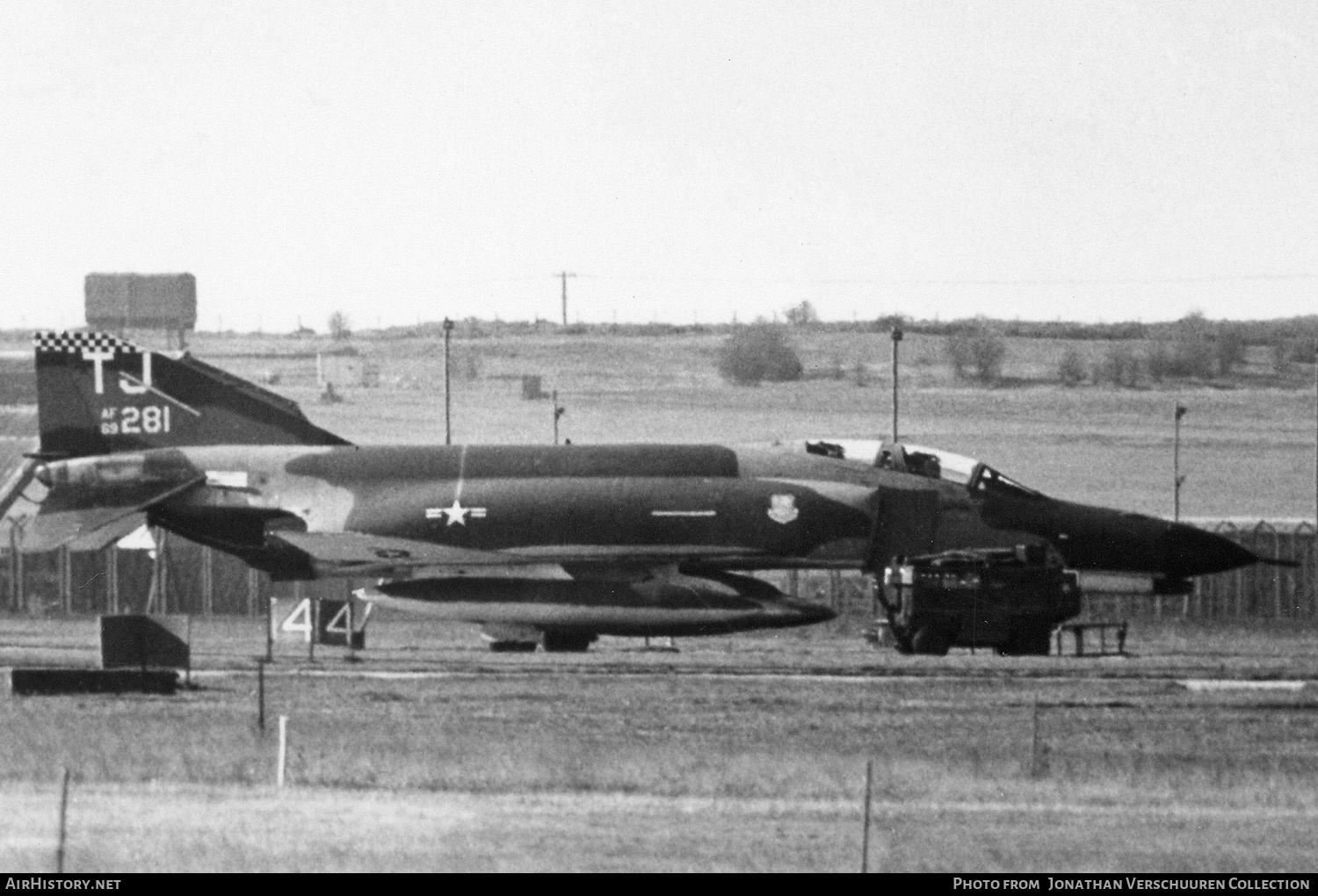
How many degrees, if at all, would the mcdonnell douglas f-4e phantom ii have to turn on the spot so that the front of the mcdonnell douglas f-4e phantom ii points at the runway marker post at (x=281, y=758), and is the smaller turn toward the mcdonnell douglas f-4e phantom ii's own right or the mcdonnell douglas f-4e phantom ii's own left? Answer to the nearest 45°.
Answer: approximately 90° to the mcdonnell douglas f-4e phantom ii's own right

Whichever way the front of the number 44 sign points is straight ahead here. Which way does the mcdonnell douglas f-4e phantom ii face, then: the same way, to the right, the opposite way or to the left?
to the left

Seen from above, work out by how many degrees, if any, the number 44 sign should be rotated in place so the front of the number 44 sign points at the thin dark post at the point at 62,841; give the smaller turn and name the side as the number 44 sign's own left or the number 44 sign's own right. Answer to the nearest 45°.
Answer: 0° — it already faces it

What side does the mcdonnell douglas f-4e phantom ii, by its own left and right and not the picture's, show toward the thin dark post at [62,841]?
right

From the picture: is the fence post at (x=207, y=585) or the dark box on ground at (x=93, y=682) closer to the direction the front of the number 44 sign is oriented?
the dark box on ground

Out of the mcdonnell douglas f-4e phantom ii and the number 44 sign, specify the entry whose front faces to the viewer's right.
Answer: the mcdonnell douglas f-4e phantom ii

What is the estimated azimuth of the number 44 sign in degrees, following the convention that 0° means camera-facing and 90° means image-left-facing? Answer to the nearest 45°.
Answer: approximately 0°

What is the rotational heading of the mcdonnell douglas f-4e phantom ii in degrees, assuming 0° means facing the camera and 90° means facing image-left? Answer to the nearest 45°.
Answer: approximately 270°

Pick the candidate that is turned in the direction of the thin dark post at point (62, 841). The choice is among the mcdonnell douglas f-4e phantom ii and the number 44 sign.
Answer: the number 44 sign

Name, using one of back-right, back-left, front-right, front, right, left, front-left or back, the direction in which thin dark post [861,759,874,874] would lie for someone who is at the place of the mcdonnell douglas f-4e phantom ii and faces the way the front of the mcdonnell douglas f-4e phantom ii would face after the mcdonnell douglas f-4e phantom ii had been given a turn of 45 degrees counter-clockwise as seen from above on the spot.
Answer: back-right

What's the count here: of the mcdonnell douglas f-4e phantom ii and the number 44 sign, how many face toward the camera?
1

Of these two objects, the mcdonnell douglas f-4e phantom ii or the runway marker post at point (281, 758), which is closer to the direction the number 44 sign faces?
the runway marker post
